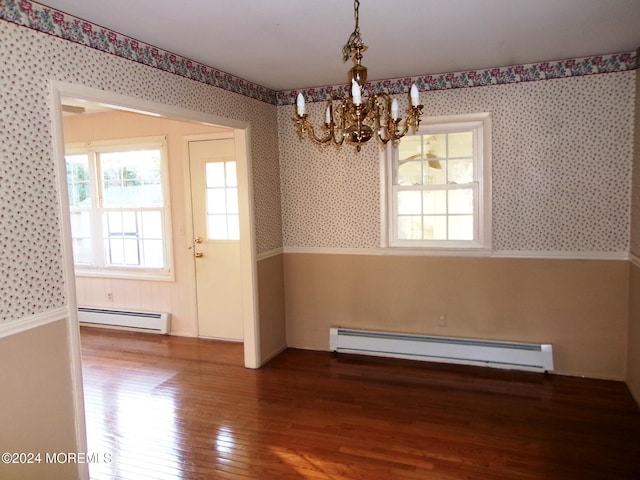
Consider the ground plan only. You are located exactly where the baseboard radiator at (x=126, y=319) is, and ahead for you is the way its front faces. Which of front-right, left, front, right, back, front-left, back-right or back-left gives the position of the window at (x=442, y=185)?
left

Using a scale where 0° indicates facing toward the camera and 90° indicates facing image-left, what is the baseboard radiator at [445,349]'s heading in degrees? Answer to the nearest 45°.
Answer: approximately 0°

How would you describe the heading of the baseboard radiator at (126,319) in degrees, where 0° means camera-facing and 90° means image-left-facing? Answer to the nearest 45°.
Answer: approximately 45°

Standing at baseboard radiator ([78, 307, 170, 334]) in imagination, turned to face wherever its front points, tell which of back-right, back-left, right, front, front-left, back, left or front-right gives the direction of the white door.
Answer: left

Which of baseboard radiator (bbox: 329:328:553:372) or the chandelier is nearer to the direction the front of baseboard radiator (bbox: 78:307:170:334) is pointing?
the chandelier

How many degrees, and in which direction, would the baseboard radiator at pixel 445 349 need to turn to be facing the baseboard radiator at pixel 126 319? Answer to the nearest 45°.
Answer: approximately 90° to its right

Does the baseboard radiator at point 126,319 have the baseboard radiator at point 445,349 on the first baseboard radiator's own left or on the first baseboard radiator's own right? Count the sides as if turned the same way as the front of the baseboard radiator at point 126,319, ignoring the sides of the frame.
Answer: on the first baseboard radiator's own left

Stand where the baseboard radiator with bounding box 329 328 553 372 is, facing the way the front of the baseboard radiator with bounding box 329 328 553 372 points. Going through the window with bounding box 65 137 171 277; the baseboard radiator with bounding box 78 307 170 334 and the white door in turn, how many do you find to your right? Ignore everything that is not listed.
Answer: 3

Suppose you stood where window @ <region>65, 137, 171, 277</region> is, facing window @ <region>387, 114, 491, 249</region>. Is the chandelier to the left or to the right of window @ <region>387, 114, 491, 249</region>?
right

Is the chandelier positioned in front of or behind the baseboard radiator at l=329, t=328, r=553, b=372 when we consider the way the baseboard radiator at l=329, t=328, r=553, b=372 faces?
in front

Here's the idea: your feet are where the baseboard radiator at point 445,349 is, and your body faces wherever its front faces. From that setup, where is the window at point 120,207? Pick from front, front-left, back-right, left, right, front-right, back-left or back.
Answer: right

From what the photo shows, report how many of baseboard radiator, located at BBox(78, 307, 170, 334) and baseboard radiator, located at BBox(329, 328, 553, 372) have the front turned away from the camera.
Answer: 0

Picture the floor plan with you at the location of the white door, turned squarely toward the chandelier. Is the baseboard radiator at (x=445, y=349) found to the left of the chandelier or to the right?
left

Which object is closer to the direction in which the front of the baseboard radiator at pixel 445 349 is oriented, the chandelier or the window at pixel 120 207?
the chandelier
